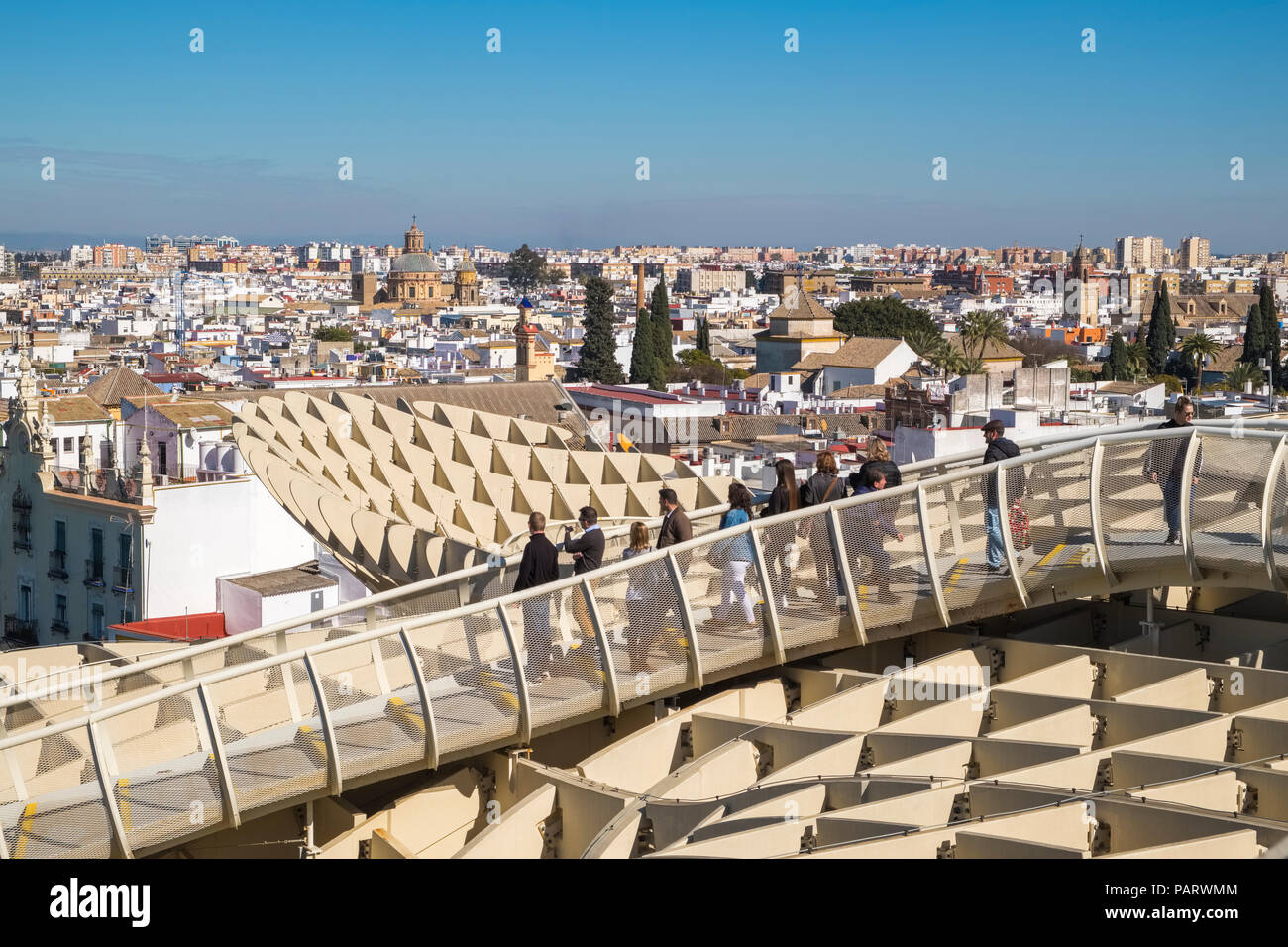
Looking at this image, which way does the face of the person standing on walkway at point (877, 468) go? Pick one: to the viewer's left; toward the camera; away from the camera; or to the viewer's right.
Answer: away from the camera

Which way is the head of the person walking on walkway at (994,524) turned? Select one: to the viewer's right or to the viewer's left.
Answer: to the viewer's left

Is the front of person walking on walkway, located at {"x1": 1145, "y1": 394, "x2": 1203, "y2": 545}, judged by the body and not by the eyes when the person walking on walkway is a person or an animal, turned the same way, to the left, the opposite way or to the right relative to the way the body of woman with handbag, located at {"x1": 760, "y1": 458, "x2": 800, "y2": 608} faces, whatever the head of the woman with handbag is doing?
the opposite way

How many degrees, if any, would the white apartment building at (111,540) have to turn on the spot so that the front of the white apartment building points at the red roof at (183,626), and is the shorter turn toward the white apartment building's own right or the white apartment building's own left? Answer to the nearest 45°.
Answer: approximately 45° to the white apartment building's own left

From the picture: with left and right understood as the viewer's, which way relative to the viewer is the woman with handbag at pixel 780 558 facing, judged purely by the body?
facing away from the viewer and to the left of the viewer

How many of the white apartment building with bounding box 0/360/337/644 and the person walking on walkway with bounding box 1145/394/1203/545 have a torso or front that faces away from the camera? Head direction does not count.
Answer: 0

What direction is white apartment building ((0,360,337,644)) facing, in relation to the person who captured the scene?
facing the viewer and to the left of the viewer
